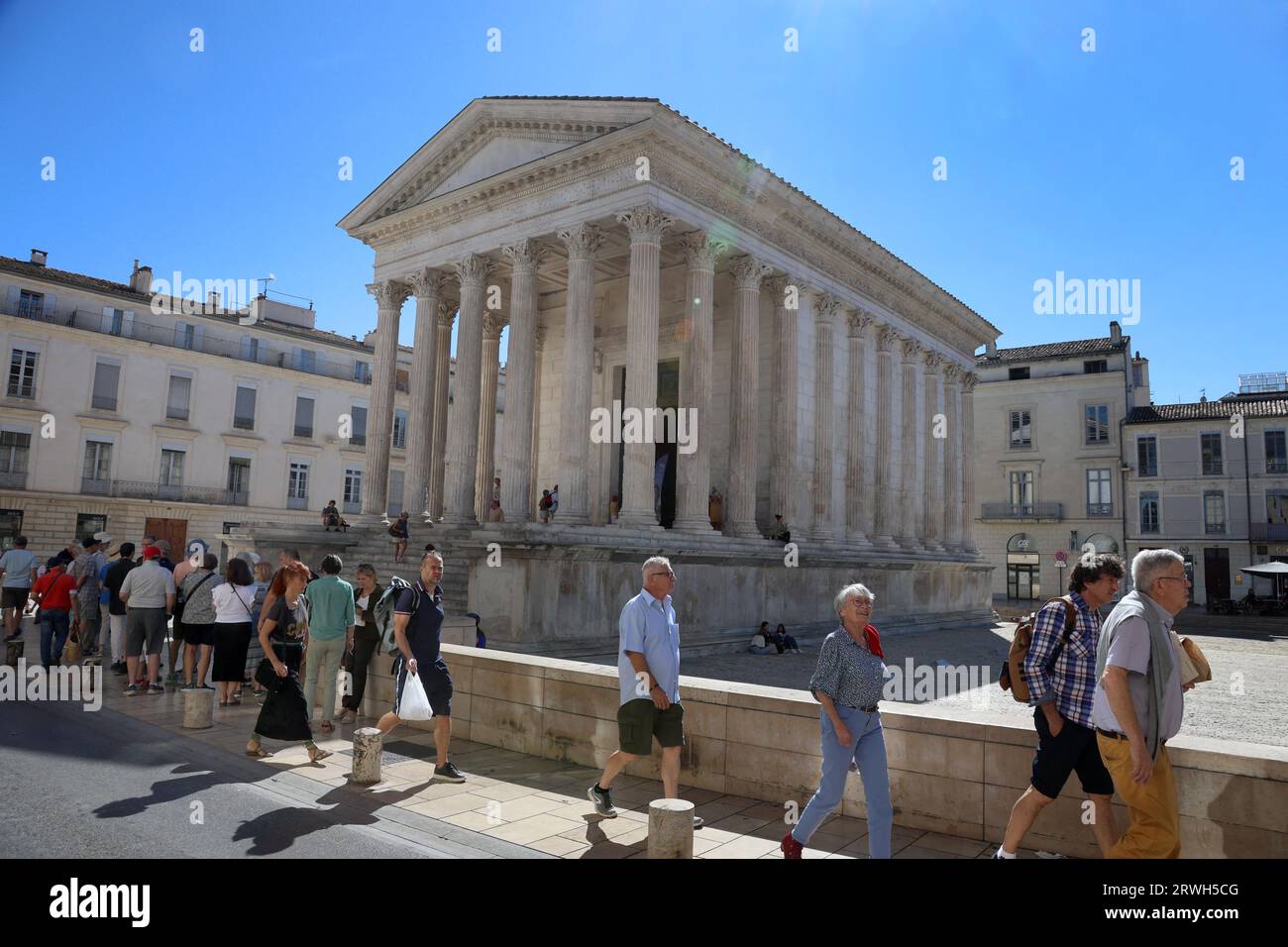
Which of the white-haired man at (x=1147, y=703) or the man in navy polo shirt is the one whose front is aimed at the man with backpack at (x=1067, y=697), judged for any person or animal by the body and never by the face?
the man in navy polo shirt

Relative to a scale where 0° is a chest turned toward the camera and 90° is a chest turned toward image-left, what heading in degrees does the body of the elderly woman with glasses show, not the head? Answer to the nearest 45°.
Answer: approximately 315°

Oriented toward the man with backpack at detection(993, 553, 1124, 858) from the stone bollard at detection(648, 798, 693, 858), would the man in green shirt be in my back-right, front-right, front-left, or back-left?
back-left

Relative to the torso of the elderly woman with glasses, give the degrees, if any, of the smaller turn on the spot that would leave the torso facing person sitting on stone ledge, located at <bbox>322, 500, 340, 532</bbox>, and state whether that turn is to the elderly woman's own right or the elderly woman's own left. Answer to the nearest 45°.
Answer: approximately 180°

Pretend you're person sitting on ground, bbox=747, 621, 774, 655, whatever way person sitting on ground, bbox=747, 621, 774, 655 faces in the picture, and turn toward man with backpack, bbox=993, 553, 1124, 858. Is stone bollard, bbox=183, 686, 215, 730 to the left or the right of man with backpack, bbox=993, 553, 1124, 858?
right
